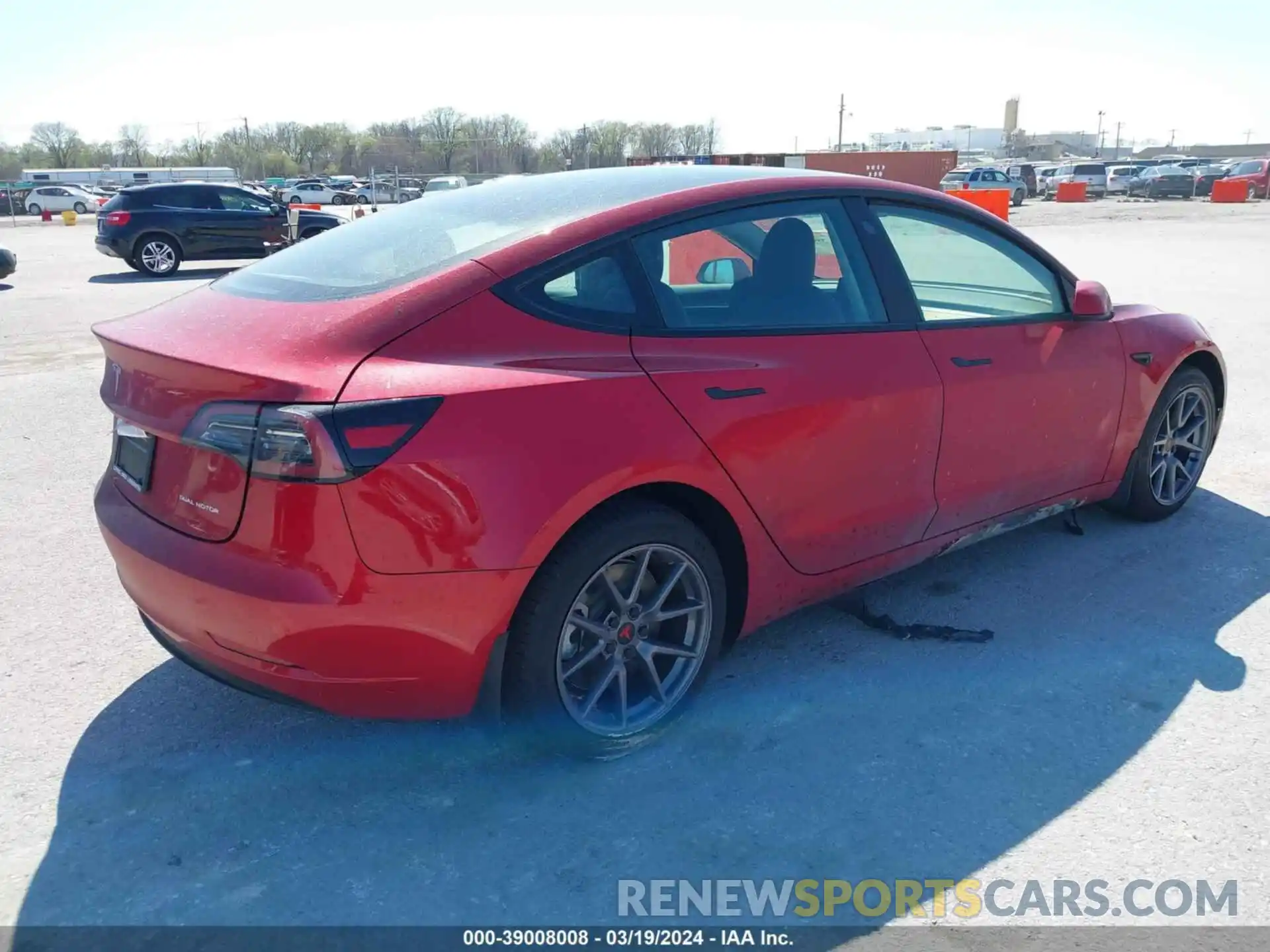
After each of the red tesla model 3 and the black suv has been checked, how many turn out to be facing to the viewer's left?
0

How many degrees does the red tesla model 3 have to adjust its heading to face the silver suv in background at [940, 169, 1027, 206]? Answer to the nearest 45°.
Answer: approximately 45° to its left

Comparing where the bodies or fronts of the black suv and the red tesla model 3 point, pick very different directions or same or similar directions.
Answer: same or similar directions

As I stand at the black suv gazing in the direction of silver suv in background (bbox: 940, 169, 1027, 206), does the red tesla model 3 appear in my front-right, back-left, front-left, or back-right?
back-right

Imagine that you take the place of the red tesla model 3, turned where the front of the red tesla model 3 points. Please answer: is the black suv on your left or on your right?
on your left

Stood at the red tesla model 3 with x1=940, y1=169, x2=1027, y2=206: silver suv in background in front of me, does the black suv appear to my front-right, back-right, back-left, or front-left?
front-left

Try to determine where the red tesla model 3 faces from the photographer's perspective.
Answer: facing away from the viewer and to the right of the viewer

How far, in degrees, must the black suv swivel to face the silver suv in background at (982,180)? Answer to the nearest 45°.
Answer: approximately 45° to its left

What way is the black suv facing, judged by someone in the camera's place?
facing to the right of the viewer

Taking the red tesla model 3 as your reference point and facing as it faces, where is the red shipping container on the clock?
The red shipping container is roughly at 11 o'clock from the red tesla model 3.
